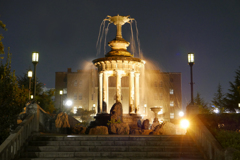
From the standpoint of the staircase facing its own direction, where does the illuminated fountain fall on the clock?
The illuminated fountain is roughly at 6 o'clock from the staircase.

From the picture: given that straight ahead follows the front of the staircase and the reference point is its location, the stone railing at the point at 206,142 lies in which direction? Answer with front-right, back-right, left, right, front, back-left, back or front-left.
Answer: left

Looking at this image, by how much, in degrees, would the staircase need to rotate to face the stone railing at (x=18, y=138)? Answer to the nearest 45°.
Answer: approximately 90° to its right

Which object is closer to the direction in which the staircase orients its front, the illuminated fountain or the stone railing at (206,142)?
the stone railing

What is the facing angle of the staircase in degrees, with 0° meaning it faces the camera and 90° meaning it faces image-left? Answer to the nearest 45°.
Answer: approximately 0°

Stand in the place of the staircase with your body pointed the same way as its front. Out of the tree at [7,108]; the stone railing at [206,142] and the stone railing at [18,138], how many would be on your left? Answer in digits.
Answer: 1

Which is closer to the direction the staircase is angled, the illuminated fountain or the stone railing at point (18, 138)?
the stone railing
